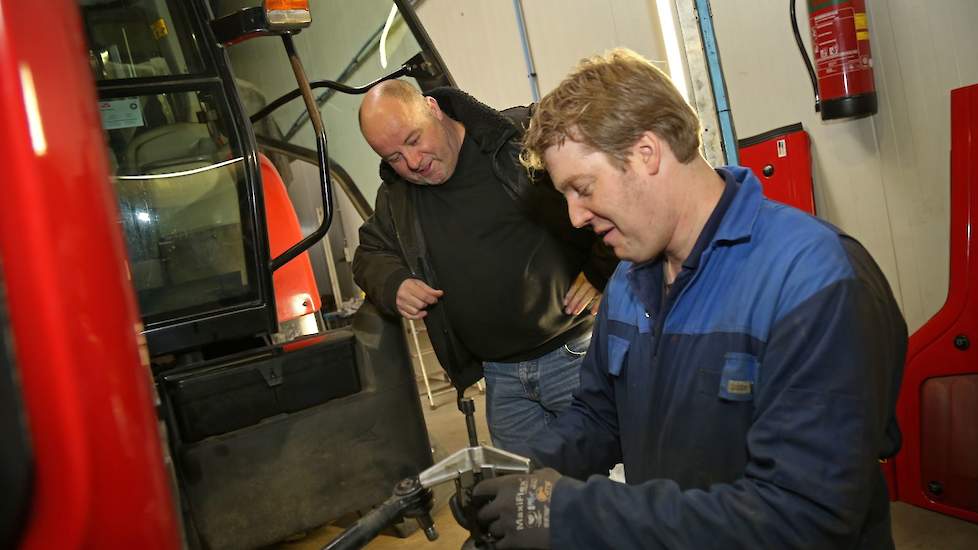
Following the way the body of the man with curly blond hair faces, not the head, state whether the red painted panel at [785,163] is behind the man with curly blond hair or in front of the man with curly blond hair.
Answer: behind

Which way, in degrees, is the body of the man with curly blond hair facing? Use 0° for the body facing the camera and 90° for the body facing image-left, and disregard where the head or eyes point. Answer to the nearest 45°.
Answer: approximately 45°

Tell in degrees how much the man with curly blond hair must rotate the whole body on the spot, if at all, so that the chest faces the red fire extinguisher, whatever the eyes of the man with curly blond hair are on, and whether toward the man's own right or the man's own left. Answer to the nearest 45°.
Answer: approximately 135° to the man's own right

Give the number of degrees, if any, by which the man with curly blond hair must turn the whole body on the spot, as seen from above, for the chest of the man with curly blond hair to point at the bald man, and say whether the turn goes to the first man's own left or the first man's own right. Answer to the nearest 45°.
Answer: approximately 90° to the first man's own right
